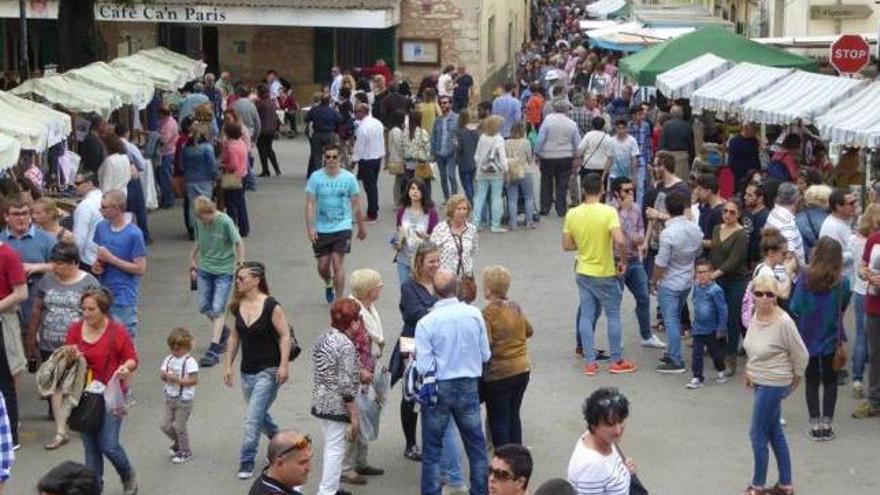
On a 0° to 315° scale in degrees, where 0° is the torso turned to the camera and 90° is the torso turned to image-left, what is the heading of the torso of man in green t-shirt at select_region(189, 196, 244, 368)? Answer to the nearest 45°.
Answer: approximately 45°

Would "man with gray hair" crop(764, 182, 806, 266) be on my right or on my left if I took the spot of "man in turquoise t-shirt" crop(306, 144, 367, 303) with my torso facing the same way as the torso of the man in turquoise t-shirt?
on my left

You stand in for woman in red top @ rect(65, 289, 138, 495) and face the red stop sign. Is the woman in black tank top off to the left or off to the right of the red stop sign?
right

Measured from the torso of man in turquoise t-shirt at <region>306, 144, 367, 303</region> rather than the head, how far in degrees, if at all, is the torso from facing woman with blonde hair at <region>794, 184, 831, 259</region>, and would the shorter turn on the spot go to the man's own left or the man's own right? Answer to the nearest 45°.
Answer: approximately 90° to the man's own left

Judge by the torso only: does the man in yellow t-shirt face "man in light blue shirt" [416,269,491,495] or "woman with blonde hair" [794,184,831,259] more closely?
the woman with blonde hair

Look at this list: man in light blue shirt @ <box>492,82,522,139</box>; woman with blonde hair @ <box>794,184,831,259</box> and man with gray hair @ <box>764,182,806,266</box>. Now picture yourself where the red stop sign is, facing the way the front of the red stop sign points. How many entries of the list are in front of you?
2

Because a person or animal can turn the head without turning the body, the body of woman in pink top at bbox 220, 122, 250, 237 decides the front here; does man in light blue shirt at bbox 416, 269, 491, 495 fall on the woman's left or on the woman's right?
on the woman's left
